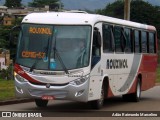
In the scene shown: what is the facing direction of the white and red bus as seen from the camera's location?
facing the viewer and to the left of the viewer
